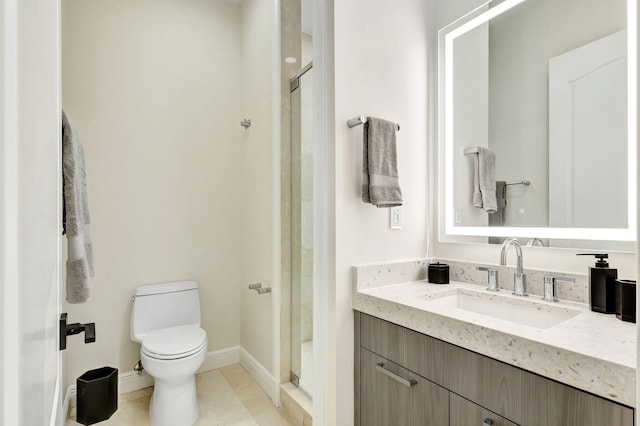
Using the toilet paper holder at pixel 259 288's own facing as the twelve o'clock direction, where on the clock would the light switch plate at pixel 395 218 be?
The light switch plate is roughly at 9 o'clock from the toilet paper holder.

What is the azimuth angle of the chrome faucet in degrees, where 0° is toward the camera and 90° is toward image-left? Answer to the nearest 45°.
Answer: approximately 45°

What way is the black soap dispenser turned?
to the viewer's left

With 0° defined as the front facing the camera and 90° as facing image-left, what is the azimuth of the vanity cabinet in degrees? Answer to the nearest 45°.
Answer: approximately 45°
